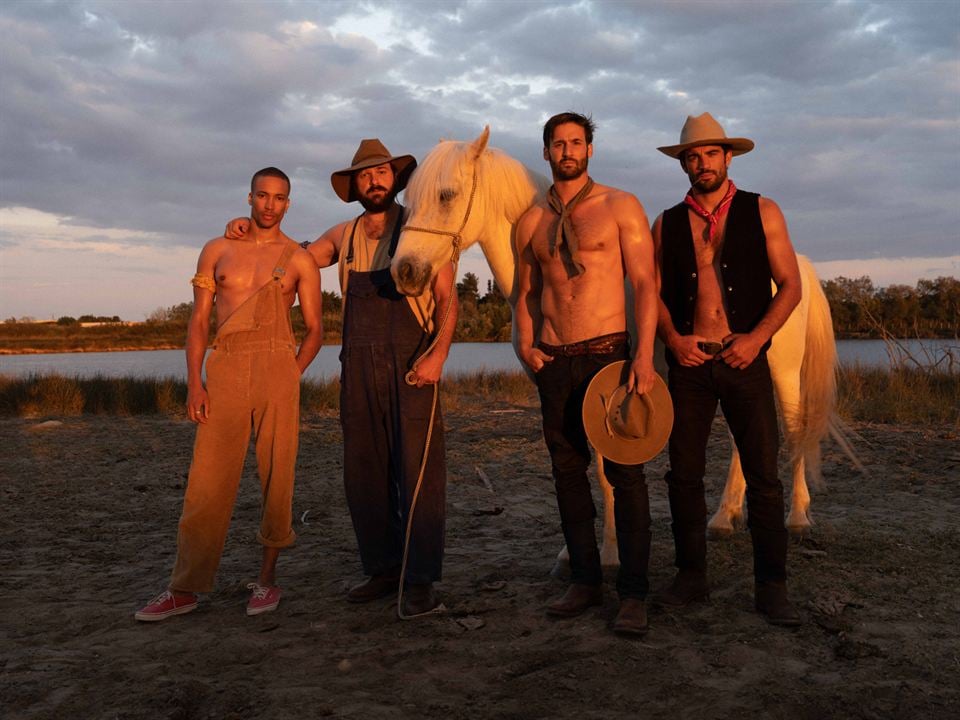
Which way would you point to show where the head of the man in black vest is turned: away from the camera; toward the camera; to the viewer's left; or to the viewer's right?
toward the camera

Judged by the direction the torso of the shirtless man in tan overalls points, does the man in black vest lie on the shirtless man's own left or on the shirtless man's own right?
on the shirtless man's own left

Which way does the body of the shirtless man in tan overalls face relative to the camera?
toward the camera

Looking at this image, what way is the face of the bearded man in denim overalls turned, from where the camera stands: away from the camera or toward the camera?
toward the camera

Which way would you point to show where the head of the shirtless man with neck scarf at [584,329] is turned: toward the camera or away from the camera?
toward the camera

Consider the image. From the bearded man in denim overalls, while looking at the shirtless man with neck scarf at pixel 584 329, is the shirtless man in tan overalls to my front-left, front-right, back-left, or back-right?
back-right

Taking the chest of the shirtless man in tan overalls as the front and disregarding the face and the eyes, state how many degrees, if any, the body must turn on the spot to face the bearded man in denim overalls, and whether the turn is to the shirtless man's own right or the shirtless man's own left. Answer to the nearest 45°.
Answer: approximately 90° to the shirtless man's own left

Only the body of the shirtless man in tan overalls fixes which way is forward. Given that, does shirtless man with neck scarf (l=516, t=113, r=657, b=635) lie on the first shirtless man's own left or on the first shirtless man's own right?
on the first shirtless man's own left

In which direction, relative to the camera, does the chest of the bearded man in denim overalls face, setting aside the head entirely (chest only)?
toward the camera

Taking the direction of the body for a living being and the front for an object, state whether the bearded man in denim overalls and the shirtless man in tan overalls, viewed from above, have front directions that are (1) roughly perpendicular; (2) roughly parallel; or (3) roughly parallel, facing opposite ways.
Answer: roughly parallel

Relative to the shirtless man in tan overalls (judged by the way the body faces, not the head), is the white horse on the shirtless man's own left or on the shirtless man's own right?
on the shirtless man's own left

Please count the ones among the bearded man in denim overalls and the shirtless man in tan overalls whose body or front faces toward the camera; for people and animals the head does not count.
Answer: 2
